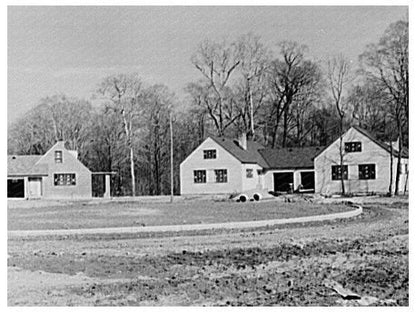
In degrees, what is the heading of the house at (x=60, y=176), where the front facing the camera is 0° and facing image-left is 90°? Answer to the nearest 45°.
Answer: approximately 0°

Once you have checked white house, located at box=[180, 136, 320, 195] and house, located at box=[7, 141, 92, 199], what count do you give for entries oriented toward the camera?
2

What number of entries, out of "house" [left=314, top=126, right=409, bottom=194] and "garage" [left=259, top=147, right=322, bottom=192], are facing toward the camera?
2

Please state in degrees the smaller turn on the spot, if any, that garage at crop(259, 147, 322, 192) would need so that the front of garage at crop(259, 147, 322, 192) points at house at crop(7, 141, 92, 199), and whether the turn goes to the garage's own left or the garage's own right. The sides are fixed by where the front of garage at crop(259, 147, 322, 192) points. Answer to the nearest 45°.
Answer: approximately 45° to the garage's own right

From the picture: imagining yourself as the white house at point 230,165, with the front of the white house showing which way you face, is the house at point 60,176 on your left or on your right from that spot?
on your right
